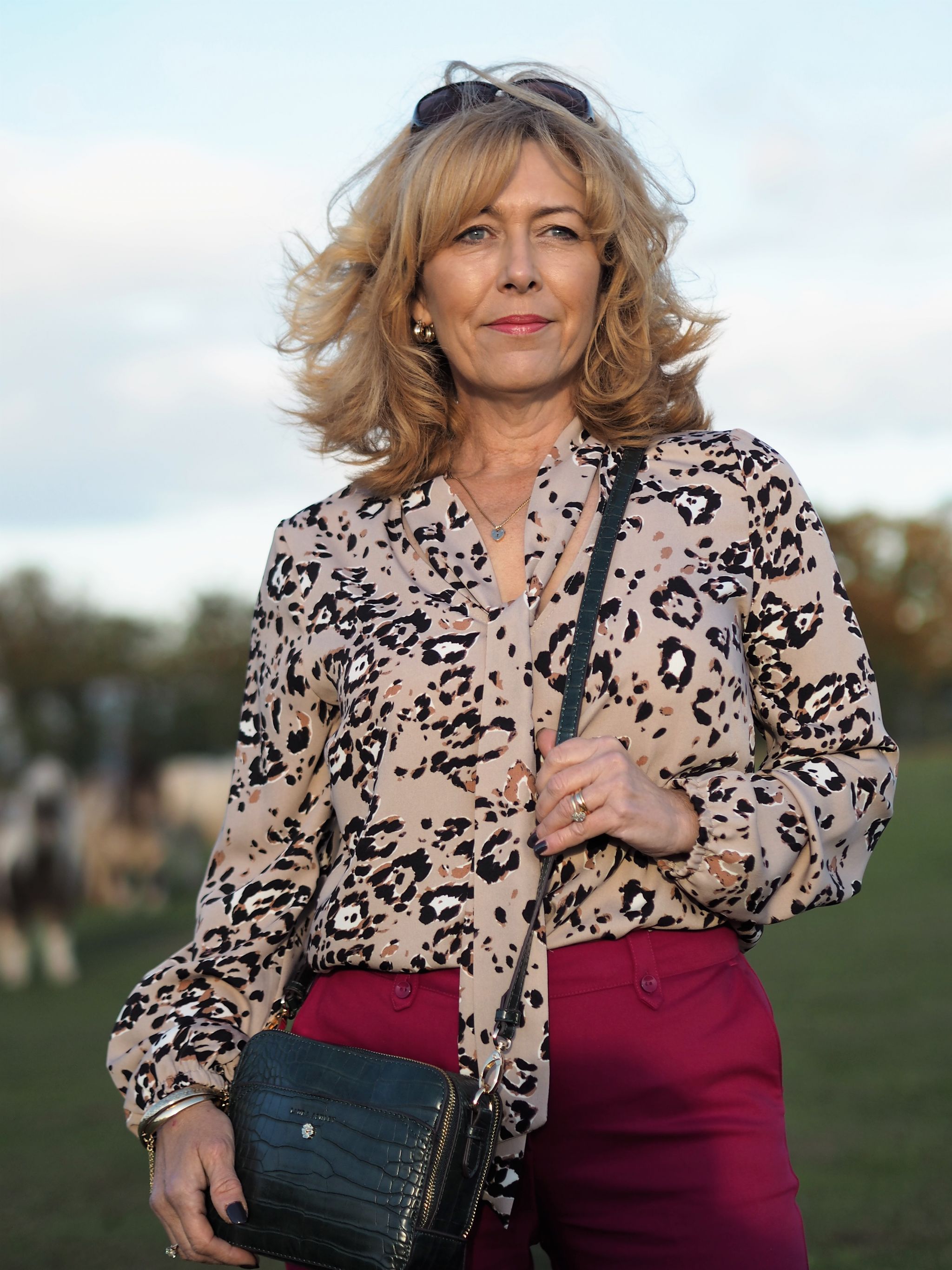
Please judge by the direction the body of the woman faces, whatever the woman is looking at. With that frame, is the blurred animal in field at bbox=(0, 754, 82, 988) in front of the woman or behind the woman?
behind

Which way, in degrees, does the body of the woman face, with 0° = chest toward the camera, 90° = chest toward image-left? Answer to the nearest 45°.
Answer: approximately 0°

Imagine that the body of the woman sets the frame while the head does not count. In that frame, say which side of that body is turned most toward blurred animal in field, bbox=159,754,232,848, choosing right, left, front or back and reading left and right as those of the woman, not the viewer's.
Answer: back

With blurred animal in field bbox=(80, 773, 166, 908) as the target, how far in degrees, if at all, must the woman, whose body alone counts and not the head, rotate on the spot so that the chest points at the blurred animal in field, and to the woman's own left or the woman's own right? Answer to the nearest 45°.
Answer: approximately 180°

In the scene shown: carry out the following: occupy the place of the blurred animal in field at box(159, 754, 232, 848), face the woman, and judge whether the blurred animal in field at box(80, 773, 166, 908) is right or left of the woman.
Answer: right
